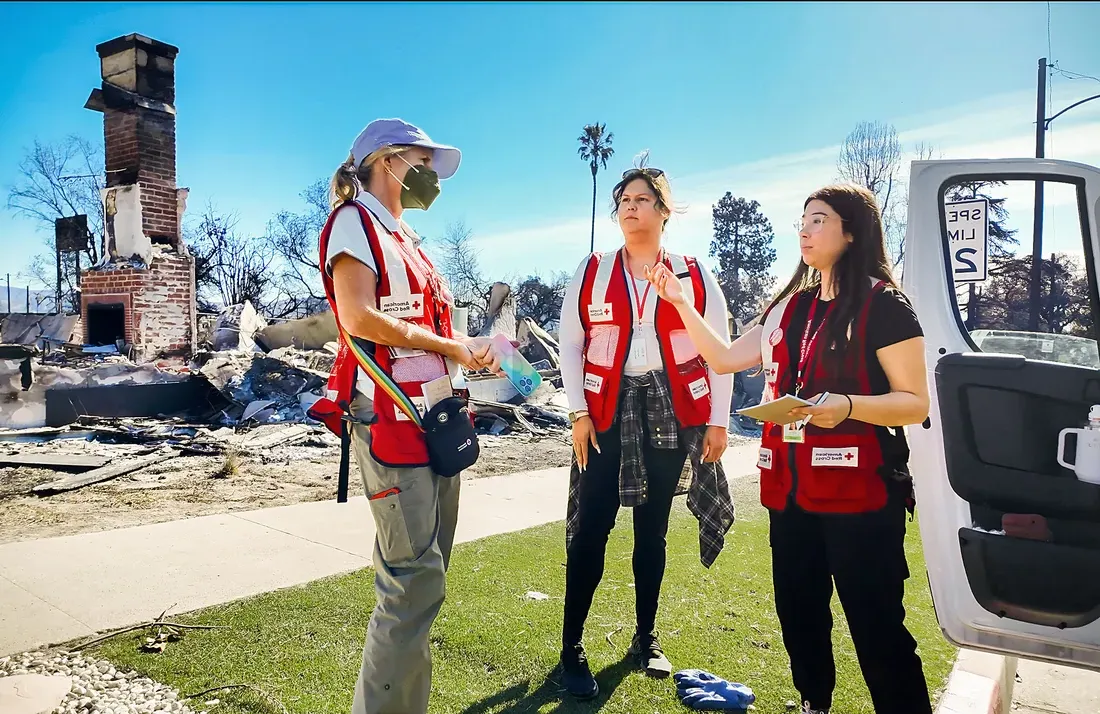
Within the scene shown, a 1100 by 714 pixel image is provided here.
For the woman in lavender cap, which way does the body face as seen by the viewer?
to the viewer's right

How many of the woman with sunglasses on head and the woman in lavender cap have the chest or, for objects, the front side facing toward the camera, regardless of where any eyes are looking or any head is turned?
1

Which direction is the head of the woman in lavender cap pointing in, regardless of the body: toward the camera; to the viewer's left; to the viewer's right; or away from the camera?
to the viewer's right

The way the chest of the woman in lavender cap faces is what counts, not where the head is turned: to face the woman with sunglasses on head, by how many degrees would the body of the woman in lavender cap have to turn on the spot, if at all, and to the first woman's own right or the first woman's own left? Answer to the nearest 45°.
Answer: approximately 45° to the first woman's own left

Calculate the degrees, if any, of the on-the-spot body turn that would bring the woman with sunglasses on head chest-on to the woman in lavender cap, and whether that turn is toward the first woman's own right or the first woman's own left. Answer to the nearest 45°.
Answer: approximately 45° to the first woman's own right

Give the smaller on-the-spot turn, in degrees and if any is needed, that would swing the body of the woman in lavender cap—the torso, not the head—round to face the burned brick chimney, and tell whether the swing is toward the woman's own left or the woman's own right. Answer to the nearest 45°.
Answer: approximately 90° to the woman's own left

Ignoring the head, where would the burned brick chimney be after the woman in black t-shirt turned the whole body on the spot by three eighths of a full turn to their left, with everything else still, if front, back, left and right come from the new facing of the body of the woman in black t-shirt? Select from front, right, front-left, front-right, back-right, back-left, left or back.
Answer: back-left

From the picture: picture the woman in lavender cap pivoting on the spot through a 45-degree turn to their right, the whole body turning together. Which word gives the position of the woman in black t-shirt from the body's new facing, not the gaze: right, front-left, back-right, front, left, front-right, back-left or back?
front-left

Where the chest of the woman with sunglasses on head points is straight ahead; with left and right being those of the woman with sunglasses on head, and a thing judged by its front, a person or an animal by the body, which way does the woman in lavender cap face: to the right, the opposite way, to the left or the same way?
to the left

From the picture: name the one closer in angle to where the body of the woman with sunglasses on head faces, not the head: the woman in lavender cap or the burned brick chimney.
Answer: the woman in lavender cap

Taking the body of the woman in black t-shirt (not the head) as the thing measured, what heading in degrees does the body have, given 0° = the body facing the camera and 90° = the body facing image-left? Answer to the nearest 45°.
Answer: approximately 45°

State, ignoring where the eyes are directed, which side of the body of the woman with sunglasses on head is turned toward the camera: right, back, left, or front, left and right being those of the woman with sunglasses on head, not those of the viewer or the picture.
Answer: front
